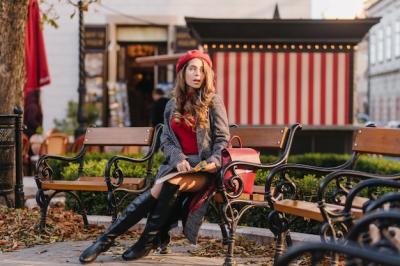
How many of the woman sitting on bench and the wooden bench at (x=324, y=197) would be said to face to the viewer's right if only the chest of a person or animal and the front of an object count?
0

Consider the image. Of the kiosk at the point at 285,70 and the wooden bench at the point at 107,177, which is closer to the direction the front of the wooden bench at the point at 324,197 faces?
the wooden bench

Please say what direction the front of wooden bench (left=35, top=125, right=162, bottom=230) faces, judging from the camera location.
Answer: facing the viewer and to the left of the viewer

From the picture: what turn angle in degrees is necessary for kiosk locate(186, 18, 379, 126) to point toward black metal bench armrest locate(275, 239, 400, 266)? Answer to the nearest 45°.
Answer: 0° — it already faces it

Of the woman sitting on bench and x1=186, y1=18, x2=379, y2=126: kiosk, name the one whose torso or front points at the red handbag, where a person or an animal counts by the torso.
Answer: the kiosk

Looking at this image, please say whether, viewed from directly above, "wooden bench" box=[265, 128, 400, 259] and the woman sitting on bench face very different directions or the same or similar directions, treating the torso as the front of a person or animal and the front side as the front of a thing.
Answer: same or similar directions

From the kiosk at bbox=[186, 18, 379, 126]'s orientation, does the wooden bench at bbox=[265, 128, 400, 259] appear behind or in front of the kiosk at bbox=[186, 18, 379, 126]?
in front

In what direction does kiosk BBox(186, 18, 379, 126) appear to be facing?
toward the camera

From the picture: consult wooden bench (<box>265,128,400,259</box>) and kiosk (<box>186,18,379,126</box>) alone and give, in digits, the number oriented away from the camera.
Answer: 0

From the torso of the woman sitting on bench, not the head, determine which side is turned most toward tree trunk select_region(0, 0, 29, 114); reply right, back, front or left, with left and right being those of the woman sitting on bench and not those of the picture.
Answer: right

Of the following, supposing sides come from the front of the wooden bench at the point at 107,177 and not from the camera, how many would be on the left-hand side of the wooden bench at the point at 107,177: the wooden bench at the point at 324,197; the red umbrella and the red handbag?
2

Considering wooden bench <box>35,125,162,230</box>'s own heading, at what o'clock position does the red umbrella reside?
The red umbrella is roughly at 4 o'clock from the wooden bench.

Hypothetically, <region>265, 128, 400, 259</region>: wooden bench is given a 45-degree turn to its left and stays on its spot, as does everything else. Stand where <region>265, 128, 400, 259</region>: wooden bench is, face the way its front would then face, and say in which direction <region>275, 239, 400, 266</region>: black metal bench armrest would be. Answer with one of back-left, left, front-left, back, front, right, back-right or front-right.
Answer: front

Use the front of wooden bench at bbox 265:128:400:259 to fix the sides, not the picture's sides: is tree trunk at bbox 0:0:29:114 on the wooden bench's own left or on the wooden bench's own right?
on the wooden bench's own right
